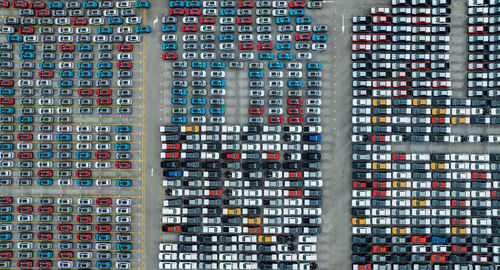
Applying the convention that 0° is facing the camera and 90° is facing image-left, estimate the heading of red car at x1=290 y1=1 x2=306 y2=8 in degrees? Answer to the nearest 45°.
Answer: approximately 90°

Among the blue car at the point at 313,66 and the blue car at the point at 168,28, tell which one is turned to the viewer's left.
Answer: the blue car at the point at 168,28

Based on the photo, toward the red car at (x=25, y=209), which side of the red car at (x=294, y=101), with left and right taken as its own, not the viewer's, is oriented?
back

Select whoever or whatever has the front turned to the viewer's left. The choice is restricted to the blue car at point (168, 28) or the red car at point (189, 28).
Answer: the blue car

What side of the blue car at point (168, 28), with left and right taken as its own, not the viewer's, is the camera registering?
left

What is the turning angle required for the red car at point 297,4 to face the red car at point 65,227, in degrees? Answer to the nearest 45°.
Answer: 0° — it already faces it

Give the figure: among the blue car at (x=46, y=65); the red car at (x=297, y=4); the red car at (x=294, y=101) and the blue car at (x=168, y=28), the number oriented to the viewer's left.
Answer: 2
